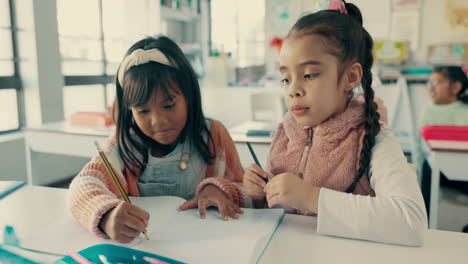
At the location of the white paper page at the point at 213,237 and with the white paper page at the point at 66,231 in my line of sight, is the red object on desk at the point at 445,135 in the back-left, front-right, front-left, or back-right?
back-right

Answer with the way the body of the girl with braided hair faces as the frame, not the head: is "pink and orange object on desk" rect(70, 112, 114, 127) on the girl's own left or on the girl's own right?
on the girl's own right

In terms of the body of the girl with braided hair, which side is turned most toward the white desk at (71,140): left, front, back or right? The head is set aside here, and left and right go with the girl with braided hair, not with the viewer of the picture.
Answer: right

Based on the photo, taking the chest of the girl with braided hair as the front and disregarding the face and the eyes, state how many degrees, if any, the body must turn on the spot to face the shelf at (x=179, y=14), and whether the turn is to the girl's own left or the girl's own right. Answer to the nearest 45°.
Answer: approximately 90° to the girl's own right

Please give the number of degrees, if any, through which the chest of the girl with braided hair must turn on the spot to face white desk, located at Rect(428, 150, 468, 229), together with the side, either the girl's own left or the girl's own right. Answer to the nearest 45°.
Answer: approximately 180°

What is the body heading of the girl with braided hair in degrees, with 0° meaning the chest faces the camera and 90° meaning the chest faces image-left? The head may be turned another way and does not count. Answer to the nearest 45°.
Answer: approximately 45°

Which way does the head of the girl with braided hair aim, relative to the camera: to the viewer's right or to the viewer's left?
to the viewer's left

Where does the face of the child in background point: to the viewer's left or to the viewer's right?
to the viewer's left

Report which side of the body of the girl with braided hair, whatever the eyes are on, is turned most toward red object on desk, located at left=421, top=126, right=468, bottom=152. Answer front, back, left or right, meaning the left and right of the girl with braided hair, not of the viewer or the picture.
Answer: back
